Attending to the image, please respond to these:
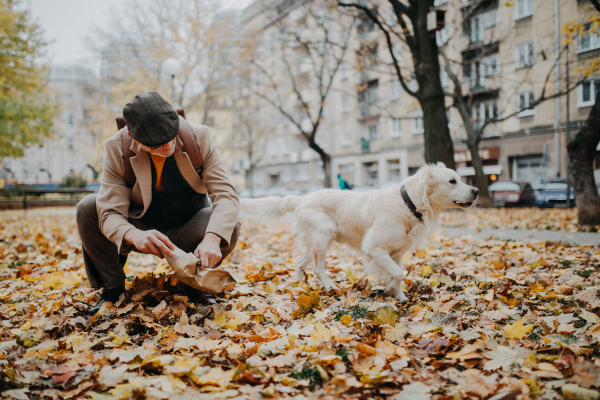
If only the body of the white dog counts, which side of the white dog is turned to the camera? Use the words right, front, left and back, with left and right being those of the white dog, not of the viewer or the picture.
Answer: right

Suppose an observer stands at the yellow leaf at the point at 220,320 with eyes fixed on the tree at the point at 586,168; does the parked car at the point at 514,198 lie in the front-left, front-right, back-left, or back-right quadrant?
front-left

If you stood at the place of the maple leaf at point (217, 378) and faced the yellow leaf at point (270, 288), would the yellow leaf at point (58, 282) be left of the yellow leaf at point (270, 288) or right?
left

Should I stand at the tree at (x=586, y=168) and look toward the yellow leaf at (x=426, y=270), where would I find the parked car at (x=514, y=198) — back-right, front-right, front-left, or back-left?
back-right

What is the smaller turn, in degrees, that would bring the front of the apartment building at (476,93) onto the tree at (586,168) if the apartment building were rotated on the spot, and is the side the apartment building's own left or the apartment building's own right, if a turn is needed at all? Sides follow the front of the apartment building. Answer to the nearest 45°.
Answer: approximately 45° to the apartment building's own left

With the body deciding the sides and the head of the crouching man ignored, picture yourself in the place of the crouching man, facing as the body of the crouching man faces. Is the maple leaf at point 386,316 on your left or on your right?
on your left

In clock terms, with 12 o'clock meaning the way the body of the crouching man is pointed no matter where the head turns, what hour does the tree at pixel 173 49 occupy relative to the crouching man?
The tree is roughly at 6 o'clock from the crouching man.

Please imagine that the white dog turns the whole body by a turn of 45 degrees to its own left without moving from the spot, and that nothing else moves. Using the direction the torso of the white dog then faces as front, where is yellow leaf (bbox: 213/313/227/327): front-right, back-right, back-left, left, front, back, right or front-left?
back

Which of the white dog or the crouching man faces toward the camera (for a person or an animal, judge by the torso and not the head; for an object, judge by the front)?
the crouching man

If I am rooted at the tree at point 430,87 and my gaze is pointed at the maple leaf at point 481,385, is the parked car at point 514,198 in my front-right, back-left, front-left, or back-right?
back-left

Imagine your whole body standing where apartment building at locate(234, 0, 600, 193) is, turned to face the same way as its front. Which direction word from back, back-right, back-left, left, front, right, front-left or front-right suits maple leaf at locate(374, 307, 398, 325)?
front-left

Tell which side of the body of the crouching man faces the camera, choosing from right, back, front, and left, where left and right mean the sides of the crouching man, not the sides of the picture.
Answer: front

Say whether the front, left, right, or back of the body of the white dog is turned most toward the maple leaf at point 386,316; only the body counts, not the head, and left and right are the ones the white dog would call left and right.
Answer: right

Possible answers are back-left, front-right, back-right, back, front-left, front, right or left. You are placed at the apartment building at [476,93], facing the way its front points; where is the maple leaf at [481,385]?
front-left

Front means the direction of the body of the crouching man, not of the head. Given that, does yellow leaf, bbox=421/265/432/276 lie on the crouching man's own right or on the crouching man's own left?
on the crouching man's own left

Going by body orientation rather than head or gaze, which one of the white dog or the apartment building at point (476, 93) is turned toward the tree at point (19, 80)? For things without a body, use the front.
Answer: the apartment building

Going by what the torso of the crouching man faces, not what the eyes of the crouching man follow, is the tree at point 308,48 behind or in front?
behind
